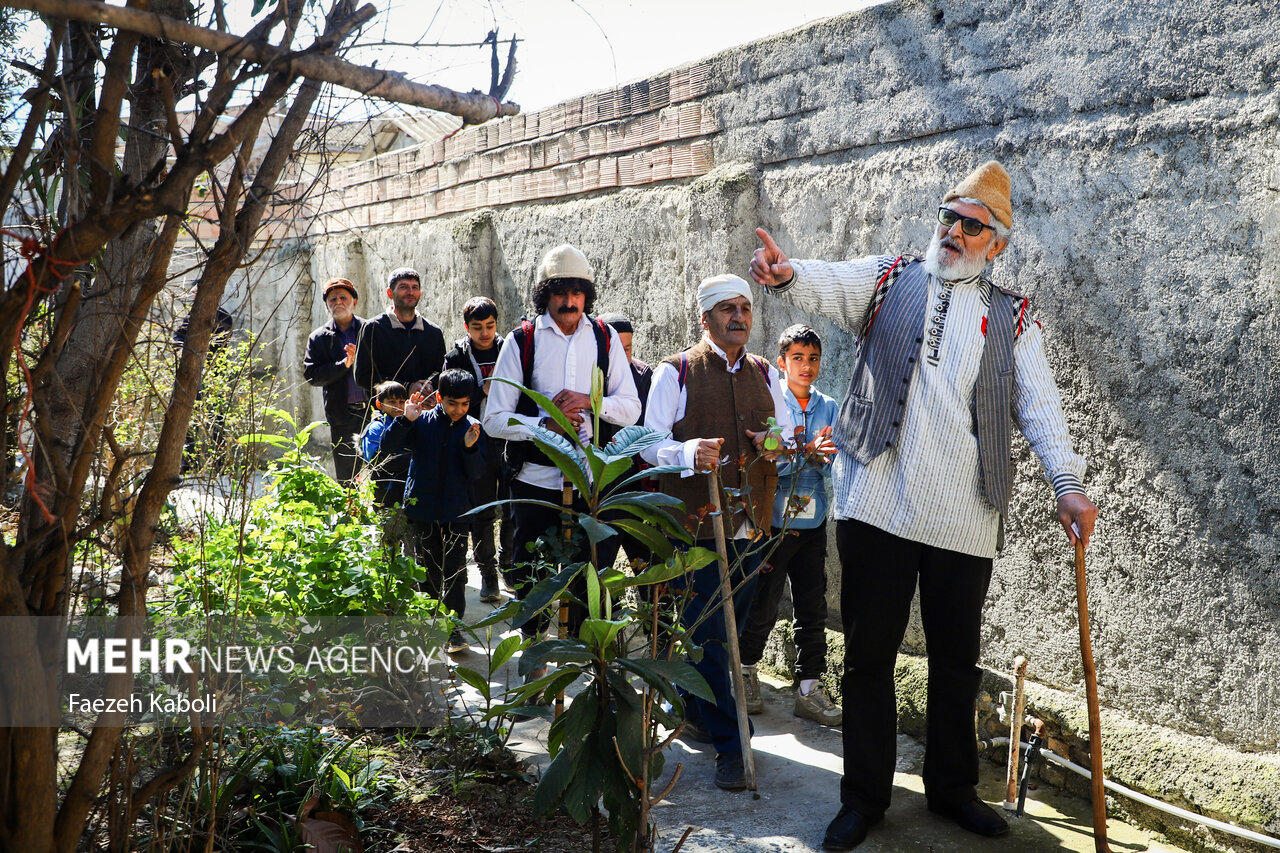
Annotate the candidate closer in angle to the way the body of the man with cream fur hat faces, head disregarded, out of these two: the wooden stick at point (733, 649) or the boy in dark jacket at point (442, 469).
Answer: the wooden stick

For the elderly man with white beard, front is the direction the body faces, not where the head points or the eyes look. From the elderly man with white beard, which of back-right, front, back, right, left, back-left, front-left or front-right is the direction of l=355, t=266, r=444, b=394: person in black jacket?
back-right

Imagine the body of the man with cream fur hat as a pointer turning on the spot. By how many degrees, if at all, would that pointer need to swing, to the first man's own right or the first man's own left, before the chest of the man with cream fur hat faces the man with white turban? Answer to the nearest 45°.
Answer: approximately 45° to the first man's own left

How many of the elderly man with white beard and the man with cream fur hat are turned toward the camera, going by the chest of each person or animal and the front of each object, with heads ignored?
2

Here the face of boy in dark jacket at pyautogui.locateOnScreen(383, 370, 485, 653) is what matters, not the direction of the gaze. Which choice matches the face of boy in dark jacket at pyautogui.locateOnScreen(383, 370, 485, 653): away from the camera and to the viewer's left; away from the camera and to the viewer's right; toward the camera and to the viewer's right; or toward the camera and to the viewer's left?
toward the camera and to the viewer's right

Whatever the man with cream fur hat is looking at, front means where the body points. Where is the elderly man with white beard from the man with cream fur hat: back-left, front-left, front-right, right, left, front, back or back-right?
front-left

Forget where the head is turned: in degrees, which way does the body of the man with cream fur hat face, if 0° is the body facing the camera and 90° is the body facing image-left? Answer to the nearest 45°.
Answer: approximately 0°

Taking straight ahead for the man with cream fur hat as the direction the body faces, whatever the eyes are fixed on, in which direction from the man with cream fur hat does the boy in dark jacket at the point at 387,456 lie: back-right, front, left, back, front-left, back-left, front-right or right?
back-right

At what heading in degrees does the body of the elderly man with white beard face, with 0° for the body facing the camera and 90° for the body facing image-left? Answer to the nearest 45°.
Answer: approximately 0°
